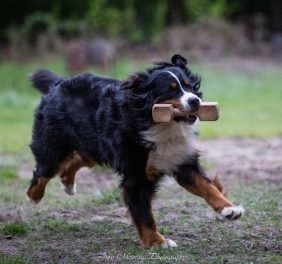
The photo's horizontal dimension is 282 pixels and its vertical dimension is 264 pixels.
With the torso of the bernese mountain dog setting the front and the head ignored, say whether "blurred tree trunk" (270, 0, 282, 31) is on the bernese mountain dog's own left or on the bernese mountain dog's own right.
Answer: on the bernese mountain dog's own left

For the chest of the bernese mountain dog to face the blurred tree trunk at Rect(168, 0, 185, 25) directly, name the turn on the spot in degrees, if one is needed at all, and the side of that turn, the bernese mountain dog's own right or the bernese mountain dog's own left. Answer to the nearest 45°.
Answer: approximately 135° to the bernese mountain dog's own left

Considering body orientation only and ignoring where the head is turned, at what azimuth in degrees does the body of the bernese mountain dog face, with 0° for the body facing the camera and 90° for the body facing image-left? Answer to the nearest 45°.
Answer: approximately 315°
